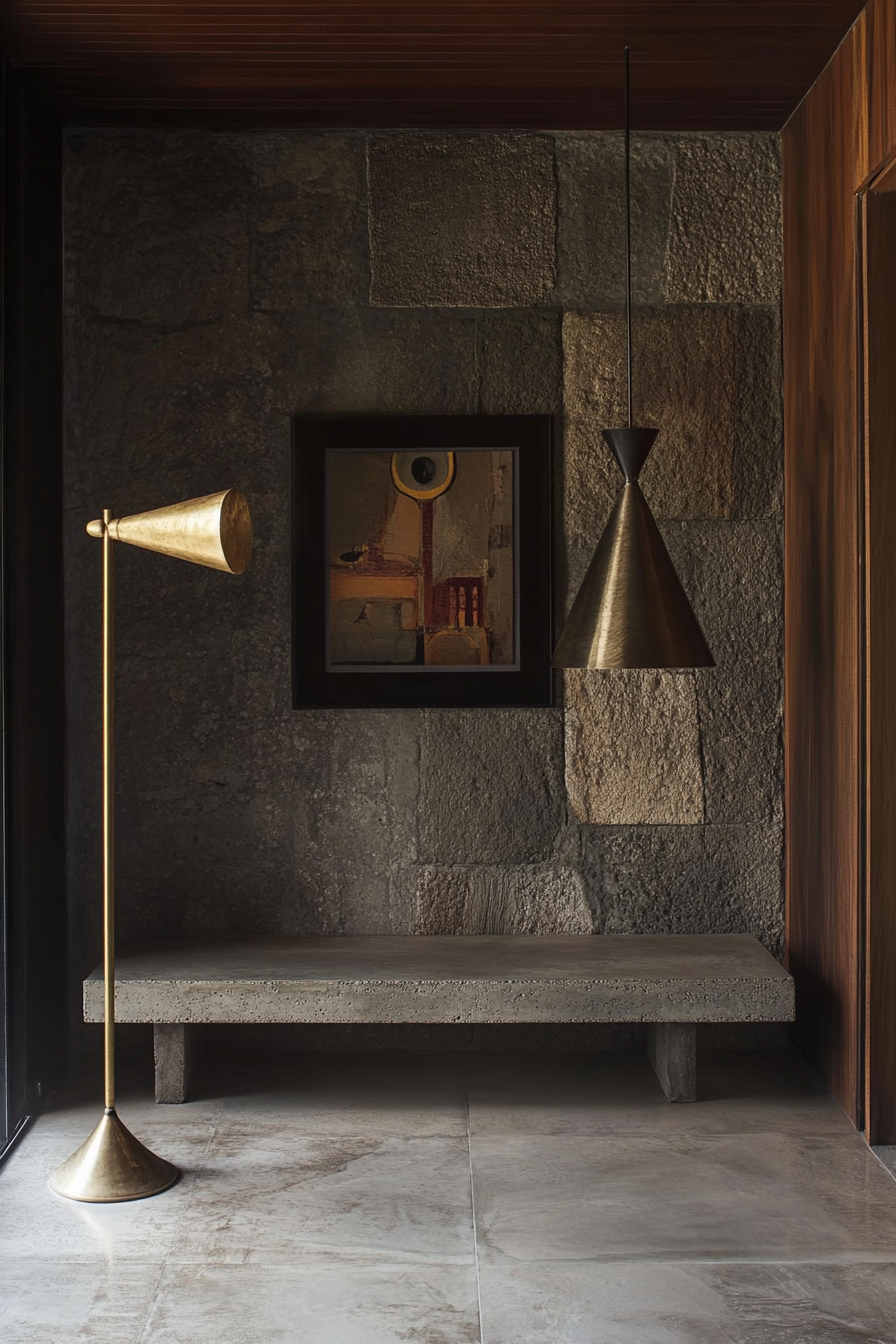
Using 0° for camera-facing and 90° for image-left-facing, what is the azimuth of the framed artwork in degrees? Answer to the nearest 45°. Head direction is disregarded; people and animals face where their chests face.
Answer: approximately 0°

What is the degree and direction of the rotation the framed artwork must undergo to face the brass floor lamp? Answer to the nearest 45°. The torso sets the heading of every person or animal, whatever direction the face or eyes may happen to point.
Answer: approximately 45° to its right

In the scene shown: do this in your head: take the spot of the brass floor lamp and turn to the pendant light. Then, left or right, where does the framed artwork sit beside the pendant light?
left

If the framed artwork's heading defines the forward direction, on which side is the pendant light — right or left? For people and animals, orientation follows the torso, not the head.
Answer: on its left
